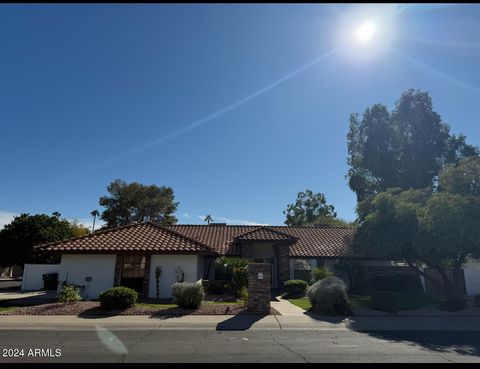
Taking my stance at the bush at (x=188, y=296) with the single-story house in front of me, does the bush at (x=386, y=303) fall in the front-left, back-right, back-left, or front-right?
back-right

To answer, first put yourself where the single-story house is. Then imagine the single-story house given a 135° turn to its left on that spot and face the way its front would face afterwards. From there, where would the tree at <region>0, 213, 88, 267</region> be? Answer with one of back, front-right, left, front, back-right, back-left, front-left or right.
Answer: left

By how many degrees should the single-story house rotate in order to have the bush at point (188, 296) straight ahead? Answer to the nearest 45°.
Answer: approximately 45° to its left

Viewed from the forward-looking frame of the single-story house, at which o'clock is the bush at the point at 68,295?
The bush is roughly at 1 o'clock from the single-story house.

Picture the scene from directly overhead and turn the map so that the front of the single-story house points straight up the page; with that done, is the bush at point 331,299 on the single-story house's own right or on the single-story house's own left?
on the single-story house's own left

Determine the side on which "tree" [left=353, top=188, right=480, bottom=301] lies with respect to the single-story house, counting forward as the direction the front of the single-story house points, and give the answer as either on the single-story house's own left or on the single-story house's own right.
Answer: on the single-story house's own left

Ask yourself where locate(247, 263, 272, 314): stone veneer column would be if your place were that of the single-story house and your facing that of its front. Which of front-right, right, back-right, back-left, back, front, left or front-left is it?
front-left

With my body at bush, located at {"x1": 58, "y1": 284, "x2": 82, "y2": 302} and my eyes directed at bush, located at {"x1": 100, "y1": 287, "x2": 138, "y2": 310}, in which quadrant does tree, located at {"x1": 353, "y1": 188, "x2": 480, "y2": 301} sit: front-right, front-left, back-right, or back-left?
front-left

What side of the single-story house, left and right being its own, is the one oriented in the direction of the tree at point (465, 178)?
left

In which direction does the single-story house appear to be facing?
toward the camera
